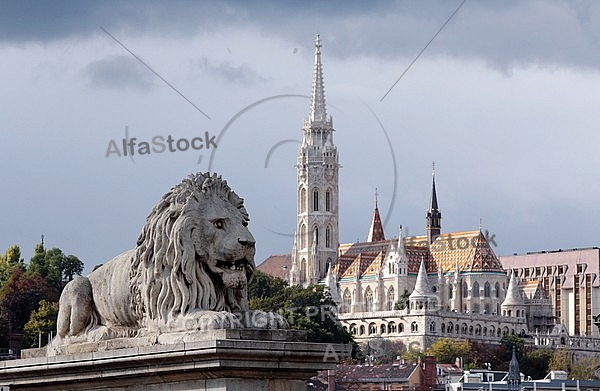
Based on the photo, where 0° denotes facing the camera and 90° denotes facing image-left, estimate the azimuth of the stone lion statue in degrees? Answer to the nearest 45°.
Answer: approximately 315°
